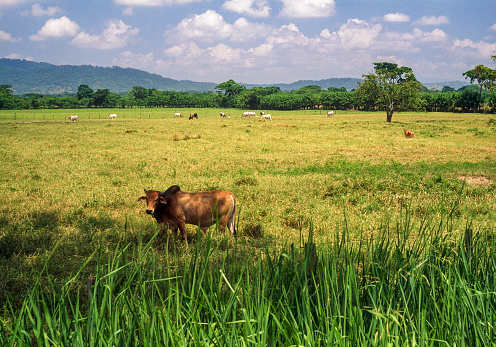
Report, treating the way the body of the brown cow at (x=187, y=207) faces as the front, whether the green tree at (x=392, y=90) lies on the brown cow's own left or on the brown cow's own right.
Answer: on the brown cow's own right

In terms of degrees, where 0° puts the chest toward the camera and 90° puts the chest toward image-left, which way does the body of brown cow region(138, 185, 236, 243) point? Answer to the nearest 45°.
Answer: approximately 90°
